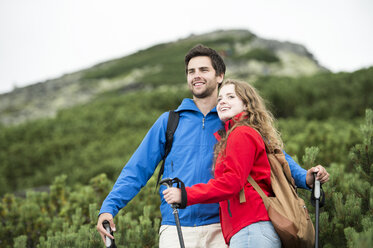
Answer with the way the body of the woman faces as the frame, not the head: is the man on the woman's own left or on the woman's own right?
on the woman's own right

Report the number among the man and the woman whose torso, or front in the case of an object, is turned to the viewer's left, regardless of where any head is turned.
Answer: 1

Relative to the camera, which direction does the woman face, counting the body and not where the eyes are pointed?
to the viewer's left

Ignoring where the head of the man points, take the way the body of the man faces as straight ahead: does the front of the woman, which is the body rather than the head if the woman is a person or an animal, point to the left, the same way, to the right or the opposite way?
to the right

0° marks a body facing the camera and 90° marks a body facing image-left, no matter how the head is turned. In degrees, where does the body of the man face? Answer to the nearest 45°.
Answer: approximately 0°
